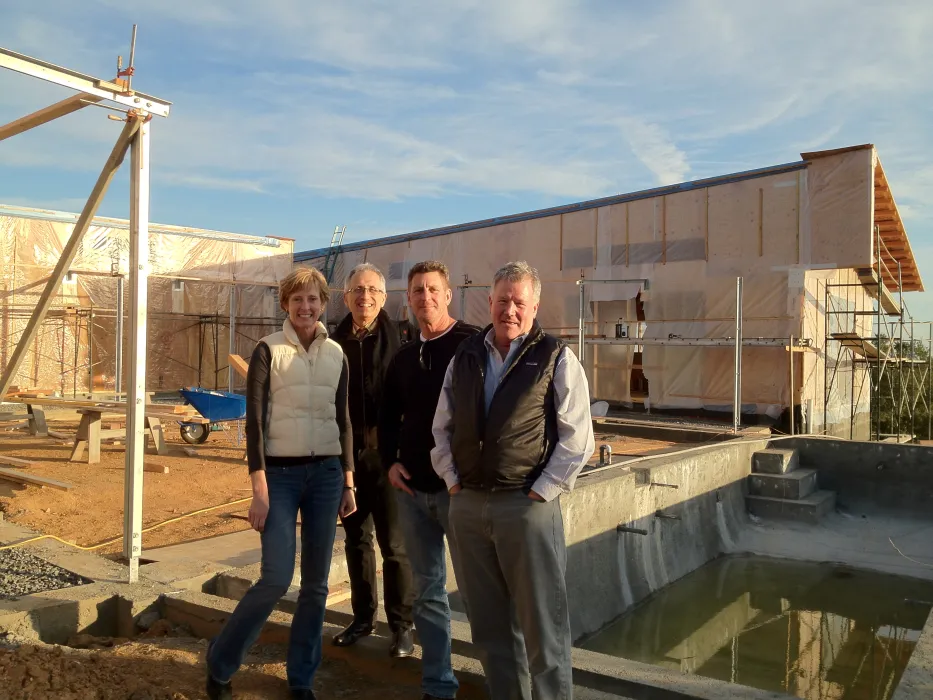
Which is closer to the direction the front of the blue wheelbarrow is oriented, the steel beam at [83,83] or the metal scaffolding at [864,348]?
the steel beam

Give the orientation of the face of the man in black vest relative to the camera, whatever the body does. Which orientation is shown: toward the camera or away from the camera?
toward the camera

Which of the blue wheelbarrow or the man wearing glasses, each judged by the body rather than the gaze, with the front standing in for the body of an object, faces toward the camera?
the man wearing glasses

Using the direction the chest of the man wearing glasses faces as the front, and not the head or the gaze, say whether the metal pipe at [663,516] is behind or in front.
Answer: behind

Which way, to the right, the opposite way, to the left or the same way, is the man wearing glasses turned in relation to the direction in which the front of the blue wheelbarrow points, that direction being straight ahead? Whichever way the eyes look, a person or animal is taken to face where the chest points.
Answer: to the left

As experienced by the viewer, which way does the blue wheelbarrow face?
facing to the left of the viewer

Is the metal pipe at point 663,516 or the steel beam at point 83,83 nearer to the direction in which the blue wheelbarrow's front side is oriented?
the steel beam

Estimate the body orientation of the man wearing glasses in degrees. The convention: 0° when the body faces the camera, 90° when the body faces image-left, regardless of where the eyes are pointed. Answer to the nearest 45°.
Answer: approximately 0°

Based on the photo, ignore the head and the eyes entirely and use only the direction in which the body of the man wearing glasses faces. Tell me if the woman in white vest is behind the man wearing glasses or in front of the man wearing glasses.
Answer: in front

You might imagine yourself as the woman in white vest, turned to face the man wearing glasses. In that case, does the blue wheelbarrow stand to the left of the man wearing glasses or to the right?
left

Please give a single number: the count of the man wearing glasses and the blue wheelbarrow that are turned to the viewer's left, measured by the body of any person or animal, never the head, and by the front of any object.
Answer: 1

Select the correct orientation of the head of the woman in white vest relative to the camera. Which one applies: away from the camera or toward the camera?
toward the camera

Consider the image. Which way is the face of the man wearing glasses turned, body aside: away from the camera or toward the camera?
toward the camera
